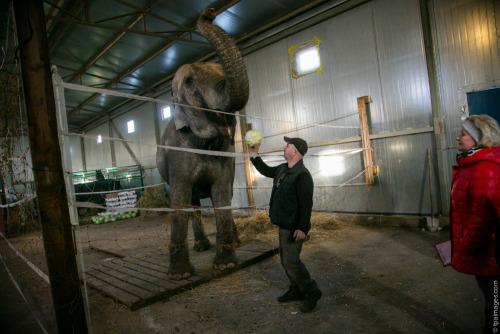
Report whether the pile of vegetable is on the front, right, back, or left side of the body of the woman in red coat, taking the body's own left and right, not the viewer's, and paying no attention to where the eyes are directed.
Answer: front

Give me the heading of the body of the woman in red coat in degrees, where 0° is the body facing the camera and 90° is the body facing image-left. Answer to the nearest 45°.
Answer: approximately 90°

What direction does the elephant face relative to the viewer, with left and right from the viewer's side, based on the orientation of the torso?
facing the viewer and to the right of the viewer

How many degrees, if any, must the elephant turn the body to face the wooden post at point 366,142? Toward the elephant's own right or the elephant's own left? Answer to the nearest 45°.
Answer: approximately 90° to the elephant's own left

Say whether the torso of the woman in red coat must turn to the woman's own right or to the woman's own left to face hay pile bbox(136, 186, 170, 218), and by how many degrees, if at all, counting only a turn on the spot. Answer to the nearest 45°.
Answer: approximately 45° to the woman's own right

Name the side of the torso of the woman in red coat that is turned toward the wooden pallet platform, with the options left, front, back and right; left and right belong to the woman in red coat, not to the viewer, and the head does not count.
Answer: front

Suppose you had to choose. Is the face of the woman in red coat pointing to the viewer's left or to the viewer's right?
to the viewer's left

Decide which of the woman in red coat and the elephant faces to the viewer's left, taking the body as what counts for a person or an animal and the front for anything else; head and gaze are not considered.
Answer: the woman in red coat

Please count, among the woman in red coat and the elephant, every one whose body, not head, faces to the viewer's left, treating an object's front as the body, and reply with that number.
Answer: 1
